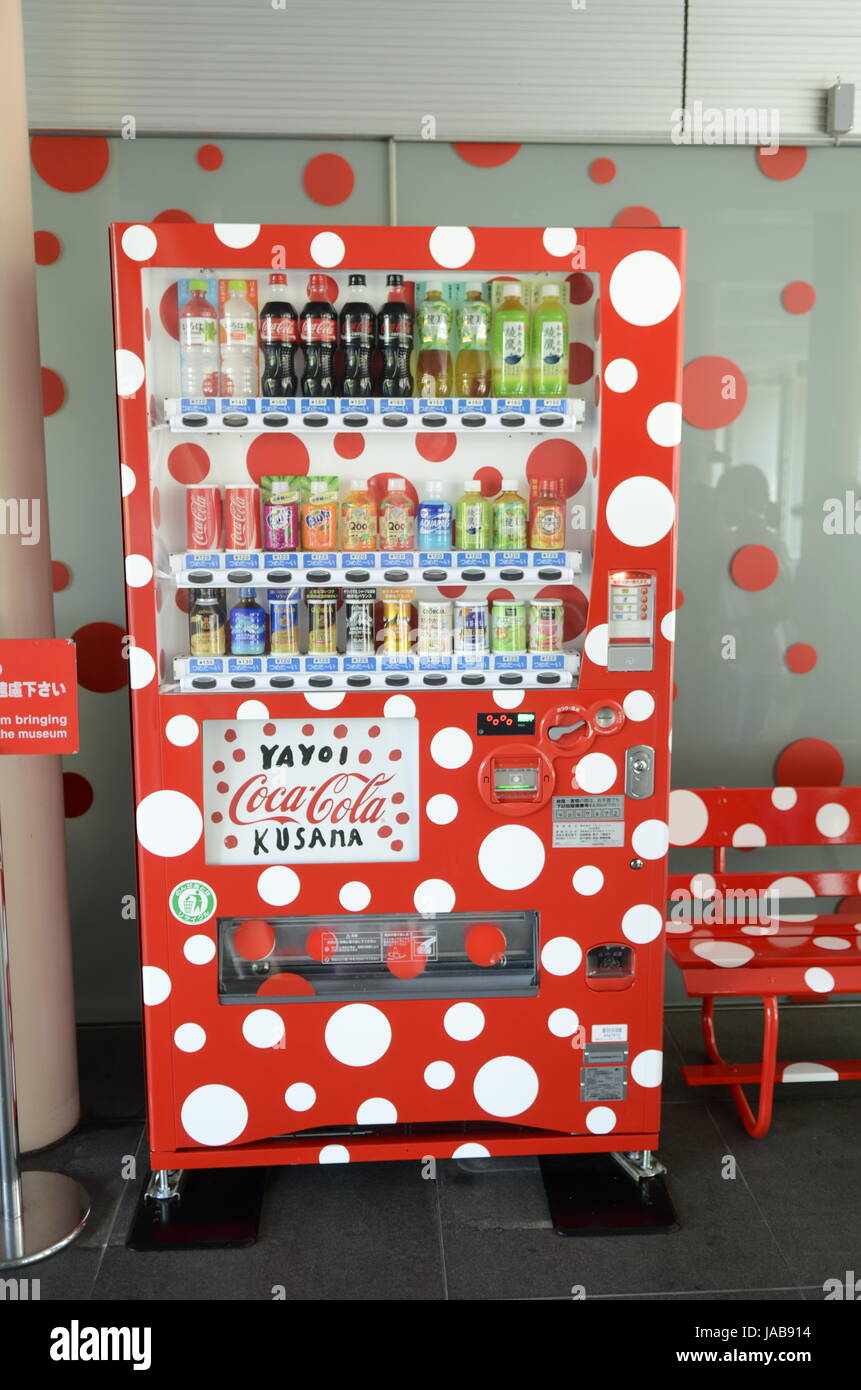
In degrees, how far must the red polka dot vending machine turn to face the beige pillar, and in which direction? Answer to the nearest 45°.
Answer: approximately 90° to its right

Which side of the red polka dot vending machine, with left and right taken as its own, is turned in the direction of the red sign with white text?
right

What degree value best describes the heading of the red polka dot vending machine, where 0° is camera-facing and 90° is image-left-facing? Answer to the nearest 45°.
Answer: approximately 0°

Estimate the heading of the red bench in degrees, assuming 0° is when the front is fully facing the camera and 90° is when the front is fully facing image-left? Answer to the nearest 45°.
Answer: approximately 0°

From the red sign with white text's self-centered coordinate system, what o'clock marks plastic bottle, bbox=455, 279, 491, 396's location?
The plastic bottle is roughly at 9 o'clock from the red sign with white text.

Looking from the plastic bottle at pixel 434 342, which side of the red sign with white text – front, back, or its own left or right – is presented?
left
